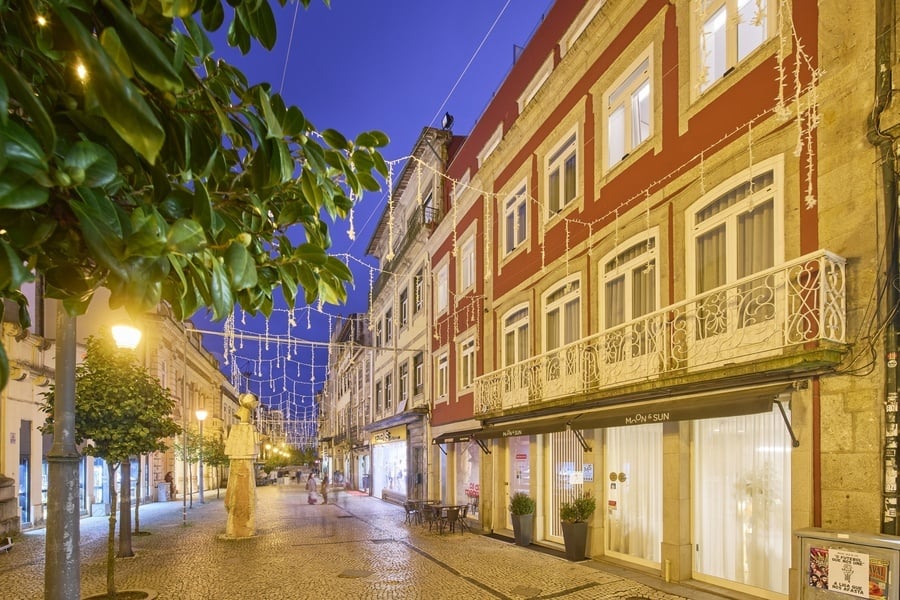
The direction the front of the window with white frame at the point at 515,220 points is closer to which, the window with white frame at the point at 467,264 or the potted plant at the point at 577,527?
the potted plant

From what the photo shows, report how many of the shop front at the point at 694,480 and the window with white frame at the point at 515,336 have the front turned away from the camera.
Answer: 0

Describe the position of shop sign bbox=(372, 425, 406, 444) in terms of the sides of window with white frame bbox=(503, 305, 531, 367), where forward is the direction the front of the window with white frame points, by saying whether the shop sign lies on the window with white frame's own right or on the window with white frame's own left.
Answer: on the window with white frame's own right

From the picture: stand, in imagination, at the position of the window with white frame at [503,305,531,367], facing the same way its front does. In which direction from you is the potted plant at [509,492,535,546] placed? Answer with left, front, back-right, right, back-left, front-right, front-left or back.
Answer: front-left

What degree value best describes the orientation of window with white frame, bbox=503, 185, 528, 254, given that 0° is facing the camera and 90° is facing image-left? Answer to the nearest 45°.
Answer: approximately 45°

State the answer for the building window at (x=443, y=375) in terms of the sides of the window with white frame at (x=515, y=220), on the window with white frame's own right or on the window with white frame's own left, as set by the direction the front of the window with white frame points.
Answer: on the window with white frame's own right

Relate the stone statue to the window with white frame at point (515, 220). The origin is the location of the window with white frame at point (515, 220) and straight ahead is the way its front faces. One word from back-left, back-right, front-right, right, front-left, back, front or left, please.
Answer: front-right

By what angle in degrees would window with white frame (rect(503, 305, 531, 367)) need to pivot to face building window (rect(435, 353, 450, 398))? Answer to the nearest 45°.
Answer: approximately 135° to its right

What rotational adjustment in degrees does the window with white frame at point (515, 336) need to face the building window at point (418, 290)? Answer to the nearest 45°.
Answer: approximately 135° to its right

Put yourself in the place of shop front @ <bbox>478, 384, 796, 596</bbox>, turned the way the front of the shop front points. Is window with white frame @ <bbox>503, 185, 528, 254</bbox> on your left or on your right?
on your right

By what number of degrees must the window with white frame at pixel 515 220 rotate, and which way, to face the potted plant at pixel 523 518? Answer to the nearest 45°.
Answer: approximately 45° to its left
